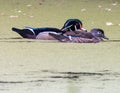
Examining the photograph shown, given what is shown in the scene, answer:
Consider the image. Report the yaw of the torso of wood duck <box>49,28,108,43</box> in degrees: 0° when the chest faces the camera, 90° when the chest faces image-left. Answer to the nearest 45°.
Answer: approximately 270°

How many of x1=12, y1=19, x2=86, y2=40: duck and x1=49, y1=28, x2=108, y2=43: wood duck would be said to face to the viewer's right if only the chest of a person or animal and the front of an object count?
2

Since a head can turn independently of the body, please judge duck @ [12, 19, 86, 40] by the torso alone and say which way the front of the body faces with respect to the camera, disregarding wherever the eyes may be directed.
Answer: to the viewer's right
